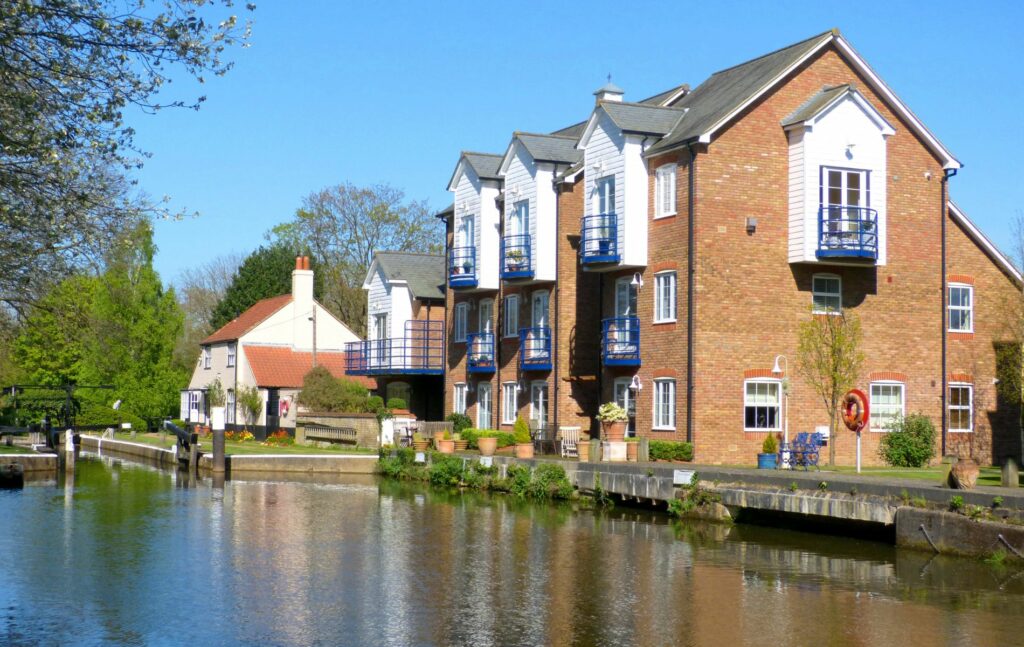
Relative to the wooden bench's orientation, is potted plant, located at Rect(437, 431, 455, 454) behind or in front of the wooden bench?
in front

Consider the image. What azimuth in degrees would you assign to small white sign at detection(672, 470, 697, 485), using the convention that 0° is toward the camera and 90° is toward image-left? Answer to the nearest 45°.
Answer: approximately 0°

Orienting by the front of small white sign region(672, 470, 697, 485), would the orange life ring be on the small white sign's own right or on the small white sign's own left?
on the small white sign's own left

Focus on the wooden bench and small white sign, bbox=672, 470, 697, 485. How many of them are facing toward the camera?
2

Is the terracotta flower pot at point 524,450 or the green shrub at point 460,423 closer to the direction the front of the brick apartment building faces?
the terracotta flower pot

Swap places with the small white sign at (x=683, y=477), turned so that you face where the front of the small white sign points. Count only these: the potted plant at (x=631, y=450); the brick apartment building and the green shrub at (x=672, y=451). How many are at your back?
3

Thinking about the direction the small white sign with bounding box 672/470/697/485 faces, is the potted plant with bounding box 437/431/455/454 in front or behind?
behind
